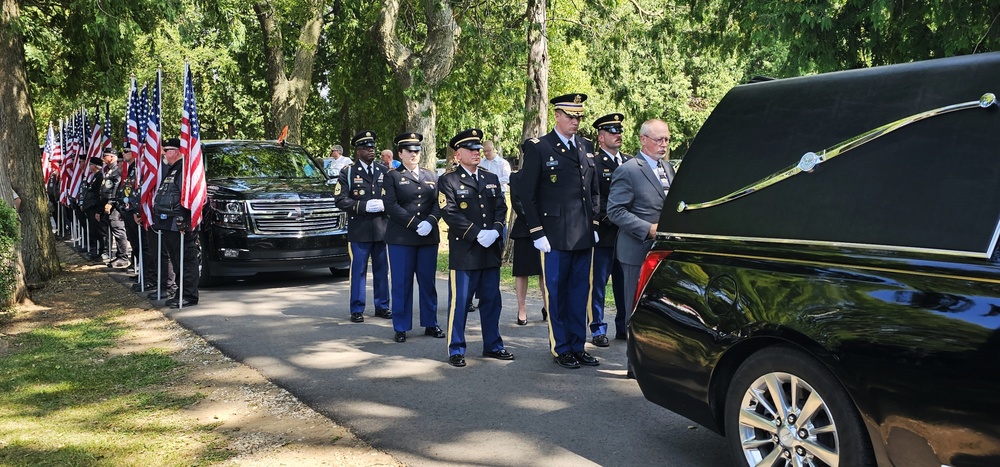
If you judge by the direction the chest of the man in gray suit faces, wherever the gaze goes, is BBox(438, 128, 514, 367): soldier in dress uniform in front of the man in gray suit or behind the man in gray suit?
behind

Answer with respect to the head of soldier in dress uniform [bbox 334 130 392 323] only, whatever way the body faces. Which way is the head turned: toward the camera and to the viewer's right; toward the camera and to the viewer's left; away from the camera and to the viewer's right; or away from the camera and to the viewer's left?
toward the camera and to the viewer's right

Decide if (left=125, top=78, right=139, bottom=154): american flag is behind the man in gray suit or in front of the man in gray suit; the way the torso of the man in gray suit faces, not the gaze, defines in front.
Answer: behind

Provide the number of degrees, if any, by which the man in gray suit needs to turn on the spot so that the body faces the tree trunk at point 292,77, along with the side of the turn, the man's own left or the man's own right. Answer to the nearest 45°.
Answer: approximately 180°

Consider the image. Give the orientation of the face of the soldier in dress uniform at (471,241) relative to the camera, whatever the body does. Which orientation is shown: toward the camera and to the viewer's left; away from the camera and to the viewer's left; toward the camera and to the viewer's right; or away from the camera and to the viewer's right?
toward the camera and to the viewer's right

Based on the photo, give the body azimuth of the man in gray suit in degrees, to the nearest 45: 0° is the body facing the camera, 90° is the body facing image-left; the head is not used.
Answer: approximately 315°

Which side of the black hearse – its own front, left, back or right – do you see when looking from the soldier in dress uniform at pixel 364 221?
back

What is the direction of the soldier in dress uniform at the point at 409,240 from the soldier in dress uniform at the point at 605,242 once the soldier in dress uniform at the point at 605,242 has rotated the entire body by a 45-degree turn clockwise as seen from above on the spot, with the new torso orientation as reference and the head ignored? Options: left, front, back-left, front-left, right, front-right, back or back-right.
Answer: right
